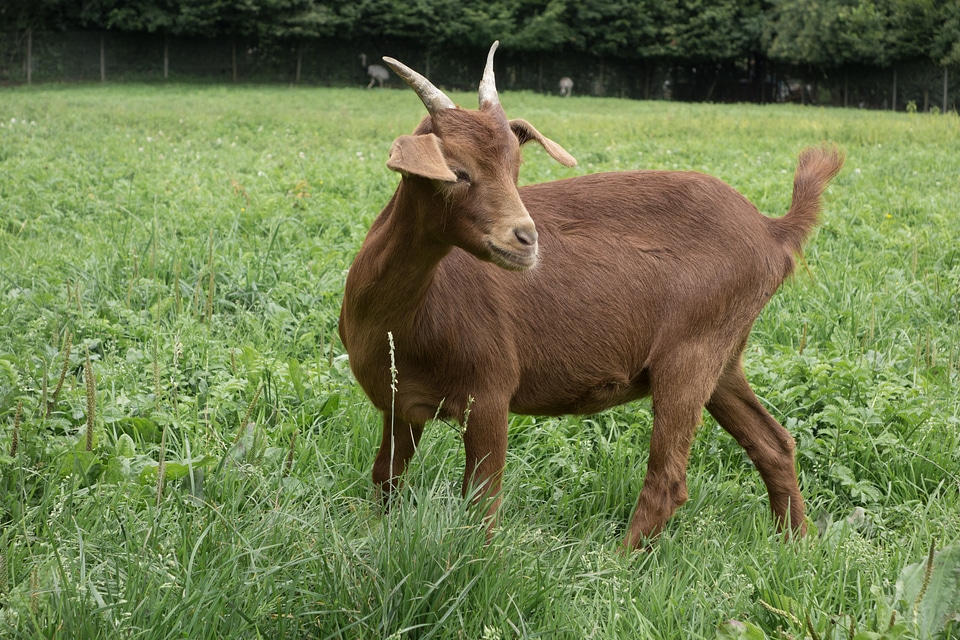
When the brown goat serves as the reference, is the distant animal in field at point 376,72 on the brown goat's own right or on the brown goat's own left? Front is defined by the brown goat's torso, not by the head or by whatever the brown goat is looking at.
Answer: on the brown goat's own right

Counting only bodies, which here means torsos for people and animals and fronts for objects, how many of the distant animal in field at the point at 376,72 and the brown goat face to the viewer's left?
2

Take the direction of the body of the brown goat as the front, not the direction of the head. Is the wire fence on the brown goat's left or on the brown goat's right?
on the brown goat's right

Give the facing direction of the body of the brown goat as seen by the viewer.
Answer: to the viewer's left

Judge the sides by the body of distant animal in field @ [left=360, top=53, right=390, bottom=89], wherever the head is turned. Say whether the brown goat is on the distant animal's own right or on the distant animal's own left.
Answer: on the distant animal's own left

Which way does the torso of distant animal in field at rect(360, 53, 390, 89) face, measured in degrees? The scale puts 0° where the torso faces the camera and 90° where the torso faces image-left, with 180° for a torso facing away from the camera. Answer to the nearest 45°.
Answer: approximately 90°
